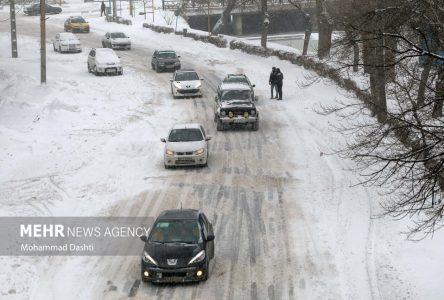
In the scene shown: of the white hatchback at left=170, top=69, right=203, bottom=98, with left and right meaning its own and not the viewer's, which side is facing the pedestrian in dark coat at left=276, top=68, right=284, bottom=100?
left

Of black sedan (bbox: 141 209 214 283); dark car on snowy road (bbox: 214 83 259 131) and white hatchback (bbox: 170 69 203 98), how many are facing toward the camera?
3

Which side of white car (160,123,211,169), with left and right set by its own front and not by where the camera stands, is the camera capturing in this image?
front

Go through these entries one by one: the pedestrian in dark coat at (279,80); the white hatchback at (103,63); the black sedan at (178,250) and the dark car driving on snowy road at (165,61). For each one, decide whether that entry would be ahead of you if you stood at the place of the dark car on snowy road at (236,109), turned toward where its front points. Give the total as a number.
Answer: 1

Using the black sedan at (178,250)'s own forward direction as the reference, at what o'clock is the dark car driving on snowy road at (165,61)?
The dark car driving on snowy road is roughly at 6 o'clock from the black sedan.

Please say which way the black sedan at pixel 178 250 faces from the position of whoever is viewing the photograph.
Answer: facing the viewer

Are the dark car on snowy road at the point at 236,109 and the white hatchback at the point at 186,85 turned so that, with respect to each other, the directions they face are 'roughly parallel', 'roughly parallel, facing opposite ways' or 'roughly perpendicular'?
roughly parallel

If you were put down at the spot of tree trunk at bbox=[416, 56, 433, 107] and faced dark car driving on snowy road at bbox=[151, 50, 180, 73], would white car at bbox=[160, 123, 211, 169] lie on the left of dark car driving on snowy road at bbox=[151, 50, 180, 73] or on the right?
left

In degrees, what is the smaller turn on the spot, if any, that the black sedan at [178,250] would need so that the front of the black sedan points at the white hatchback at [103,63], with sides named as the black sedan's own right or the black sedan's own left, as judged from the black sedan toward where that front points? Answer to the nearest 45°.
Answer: approximately 180°

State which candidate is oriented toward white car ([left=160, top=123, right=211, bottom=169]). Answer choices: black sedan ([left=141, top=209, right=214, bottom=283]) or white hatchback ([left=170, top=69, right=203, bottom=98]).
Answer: the white hatchback

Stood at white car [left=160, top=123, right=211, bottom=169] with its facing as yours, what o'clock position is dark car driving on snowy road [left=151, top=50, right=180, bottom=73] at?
The dark car driving on snowy road is roughly at 6 o'clock from the white car.

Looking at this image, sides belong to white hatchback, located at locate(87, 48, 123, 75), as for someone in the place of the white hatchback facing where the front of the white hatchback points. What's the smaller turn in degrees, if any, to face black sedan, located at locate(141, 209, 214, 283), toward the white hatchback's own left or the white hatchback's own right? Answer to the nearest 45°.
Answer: approximately 45° to the white hatchback's own right

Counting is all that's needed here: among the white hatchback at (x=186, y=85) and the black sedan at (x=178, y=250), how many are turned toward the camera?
2
